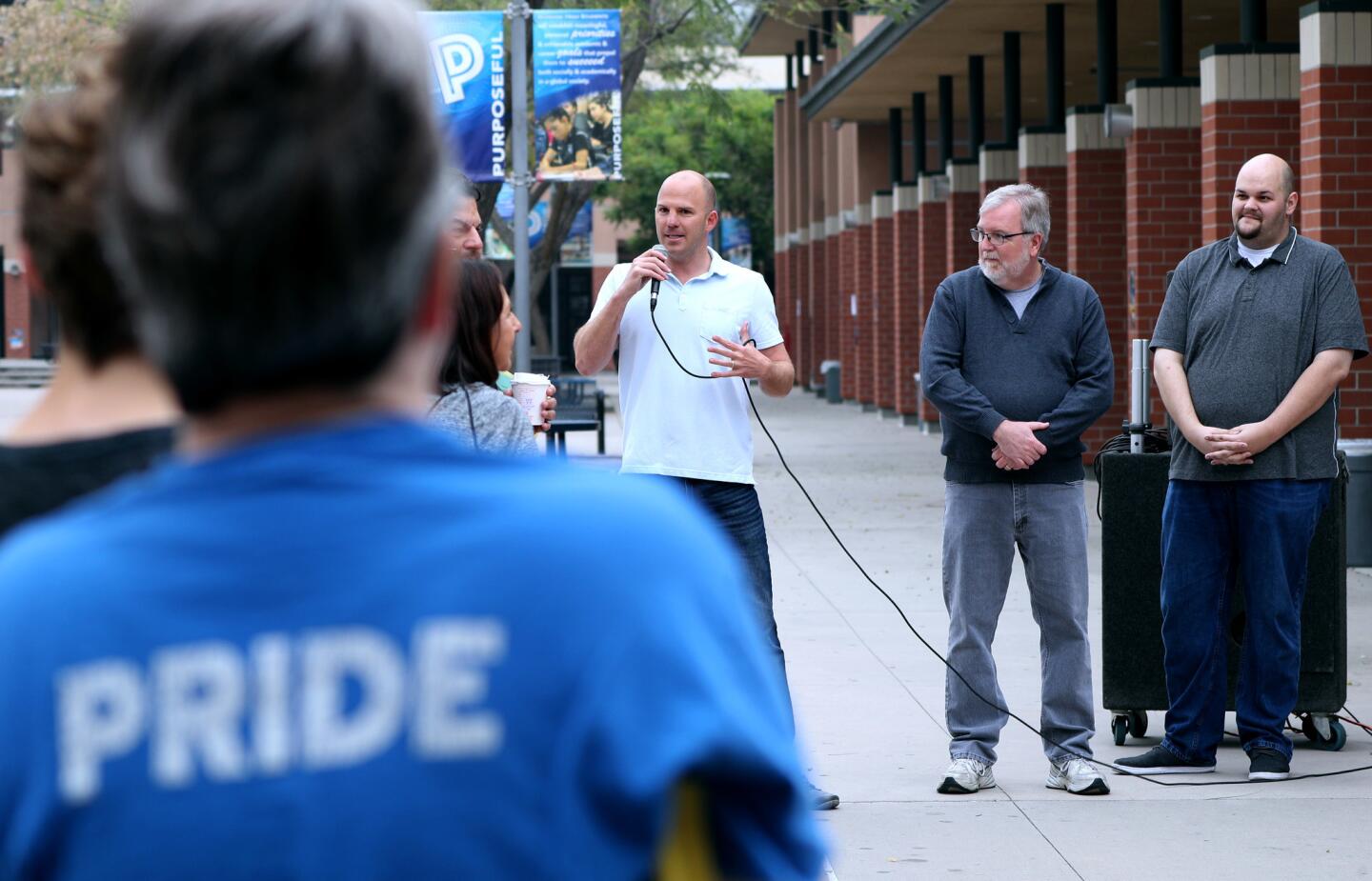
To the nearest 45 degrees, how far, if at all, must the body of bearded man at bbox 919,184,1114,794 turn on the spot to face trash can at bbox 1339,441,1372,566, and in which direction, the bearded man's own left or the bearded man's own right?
approximately 180°

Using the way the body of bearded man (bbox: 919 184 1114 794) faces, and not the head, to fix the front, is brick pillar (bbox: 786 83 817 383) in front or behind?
behind

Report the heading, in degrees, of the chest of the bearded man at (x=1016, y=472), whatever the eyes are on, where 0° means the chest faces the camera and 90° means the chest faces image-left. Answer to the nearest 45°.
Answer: approximately 0°

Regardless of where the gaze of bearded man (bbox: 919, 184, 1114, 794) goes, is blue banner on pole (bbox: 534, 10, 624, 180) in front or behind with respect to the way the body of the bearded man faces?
behind

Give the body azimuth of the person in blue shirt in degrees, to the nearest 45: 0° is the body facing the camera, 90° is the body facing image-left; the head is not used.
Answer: approximately 180°

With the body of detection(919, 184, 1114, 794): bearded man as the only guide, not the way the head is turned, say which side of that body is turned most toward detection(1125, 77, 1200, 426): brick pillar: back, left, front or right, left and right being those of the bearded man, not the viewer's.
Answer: back

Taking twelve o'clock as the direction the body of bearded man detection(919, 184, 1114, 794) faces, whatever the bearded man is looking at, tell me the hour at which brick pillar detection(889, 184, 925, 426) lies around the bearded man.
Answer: The brick pillar is roughly at 6 o'clock from the bearded man.

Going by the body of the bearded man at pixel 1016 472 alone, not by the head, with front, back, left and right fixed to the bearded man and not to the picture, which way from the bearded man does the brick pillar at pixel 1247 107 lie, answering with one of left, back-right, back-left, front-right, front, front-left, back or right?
back

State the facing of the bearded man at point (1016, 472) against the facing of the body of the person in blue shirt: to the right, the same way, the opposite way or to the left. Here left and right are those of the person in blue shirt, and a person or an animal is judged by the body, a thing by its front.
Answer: the opposite way

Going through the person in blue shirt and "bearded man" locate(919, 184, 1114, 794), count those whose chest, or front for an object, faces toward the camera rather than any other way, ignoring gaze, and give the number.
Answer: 1

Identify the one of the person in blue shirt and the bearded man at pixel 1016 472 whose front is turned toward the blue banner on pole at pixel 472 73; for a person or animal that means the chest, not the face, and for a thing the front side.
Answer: the person in blue shirt
